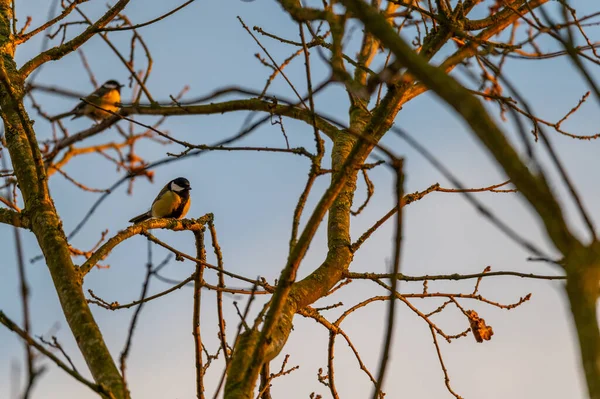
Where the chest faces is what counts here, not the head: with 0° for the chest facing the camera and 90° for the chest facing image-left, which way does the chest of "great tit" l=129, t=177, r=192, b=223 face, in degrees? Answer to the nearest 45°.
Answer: approximately 315°

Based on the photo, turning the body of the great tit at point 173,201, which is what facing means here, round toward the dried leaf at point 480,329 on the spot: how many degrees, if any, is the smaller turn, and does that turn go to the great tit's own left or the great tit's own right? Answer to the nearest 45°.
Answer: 0° — it already faces it
